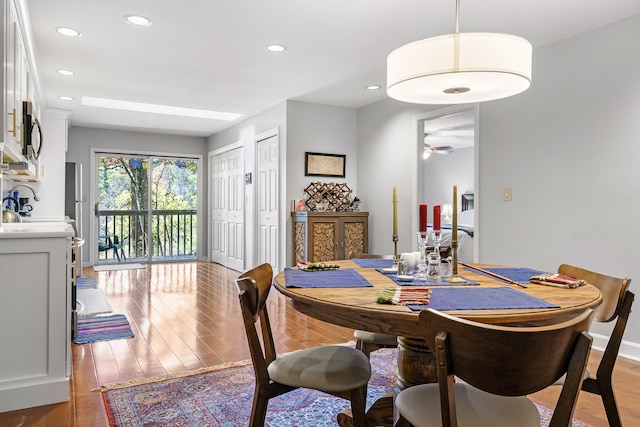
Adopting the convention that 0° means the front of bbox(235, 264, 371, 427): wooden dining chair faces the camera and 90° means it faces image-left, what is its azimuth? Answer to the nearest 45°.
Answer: approximately 270°

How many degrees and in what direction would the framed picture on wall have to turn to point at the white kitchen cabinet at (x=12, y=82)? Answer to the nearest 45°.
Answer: approximately 45° to its right

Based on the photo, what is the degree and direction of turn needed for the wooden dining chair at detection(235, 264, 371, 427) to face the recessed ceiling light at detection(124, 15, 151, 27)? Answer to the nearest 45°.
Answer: approximately 135° to its left

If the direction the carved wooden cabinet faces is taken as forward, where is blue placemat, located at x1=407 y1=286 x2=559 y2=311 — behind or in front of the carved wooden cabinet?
in front

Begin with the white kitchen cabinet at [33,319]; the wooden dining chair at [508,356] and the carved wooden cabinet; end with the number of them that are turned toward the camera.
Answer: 1

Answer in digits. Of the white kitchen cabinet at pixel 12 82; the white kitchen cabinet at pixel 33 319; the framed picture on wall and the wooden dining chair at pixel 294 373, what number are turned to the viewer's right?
3

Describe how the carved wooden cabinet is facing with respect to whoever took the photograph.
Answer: facing the viewer

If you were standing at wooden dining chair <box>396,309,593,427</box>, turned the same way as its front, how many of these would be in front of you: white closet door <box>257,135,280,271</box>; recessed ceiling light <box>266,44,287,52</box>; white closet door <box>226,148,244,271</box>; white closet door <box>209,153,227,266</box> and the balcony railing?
5

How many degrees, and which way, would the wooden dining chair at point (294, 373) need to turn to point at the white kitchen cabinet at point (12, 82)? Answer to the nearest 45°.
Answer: approximately 135° to its left

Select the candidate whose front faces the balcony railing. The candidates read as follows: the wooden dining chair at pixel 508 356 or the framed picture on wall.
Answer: the wooden dining chair

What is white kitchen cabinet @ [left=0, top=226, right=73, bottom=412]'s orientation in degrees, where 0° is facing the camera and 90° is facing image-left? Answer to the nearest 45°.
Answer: approximately 270°

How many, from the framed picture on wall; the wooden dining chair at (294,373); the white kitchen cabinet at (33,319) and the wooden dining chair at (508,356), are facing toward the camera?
1

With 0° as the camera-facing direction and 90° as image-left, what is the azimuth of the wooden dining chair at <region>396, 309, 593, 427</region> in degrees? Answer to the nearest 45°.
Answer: approximately 135°

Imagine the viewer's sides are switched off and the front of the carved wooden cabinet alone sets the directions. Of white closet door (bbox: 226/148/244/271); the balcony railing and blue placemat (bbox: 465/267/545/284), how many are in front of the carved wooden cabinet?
1

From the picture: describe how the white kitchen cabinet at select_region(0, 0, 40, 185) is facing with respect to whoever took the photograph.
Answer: facing to the right of the viewer

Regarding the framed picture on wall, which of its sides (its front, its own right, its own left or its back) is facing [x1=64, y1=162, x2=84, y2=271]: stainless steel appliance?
right
